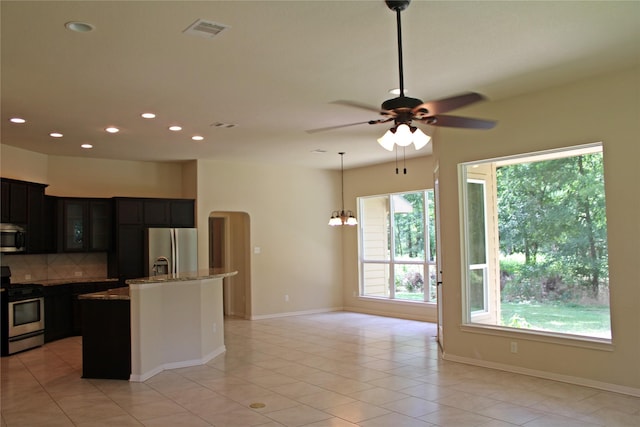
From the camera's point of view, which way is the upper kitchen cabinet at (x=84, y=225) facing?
toward the camera

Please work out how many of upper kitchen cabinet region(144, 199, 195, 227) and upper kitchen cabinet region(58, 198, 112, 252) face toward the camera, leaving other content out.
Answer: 2

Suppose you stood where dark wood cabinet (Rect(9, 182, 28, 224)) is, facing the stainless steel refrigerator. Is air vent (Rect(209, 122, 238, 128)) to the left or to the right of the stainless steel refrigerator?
right

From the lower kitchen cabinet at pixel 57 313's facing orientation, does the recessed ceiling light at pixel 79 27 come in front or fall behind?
in front

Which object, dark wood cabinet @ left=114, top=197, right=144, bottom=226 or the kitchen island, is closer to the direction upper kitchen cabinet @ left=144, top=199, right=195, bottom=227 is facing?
the kitchen island

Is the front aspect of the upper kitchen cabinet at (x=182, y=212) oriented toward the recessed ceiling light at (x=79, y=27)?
yes

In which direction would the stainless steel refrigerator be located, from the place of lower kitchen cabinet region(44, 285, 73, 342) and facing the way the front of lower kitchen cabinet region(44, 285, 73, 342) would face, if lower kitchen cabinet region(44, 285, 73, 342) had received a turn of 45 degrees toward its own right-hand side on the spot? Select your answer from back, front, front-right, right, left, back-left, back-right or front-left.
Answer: left

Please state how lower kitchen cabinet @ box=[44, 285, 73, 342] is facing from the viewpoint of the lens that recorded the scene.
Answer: facing the viewer and to the right of the viewer

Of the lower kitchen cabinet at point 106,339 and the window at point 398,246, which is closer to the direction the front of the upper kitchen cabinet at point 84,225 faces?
the lower kitchen cabinet

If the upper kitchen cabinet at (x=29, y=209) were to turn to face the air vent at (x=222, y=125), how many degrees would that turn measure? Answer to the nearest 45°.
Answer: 0° — it already faces it

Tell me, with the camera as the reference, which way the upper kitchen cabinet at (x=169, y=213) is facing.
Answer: facing the viewer

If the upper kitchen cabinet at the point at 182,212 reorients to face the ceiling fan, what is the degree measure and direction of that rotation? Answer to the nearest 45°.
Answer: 0° — it already faces it
